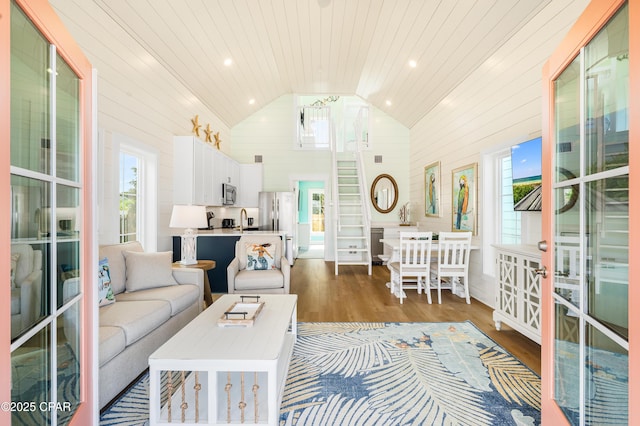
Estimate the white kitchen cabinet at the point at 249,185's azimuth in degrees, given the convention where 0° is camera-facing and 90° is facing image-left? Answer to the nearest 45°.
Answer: approximately 0°

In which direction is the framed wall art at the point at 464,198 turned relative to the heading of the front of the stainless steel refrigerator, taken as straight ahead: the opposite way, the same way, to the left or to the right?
to the right

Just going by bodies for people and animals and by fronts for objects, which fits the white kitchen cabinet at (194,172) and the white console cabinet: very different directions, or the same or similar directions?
very different directions

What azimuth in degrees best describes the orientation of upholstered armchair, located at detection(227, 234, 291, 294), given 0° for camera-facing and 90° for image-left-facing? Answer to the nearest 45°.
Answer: approximately 0°

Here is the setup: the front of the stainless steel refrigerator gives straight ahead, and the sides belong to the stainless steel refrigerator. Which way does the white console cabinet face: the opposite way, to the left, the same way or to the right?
to the right

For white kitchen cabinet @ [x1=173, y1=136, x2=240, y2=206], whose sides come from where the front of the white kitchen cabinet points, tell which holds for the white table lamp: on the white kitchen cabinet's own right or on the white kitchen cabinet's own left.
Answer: on the white kitchen cabinet's own right

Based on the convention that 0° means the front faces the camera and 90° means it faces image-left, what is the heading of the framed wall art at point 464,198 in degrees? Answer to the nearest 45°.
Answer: approximately 45°

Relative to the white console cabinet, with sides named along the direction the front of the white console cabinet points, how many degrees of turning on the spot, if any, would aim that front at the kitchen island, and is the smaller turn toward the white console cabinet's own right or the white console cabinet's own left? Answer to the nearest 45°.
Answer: approximately 45° to the white console cabinet's own right

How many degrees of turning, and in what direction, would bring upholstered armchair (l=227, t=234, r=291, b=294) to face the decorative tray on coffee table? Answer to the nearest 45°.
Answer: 0° — it already faces it

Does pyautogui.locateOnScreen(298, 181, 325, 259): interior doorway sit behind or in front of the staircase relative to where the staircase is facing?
behind
